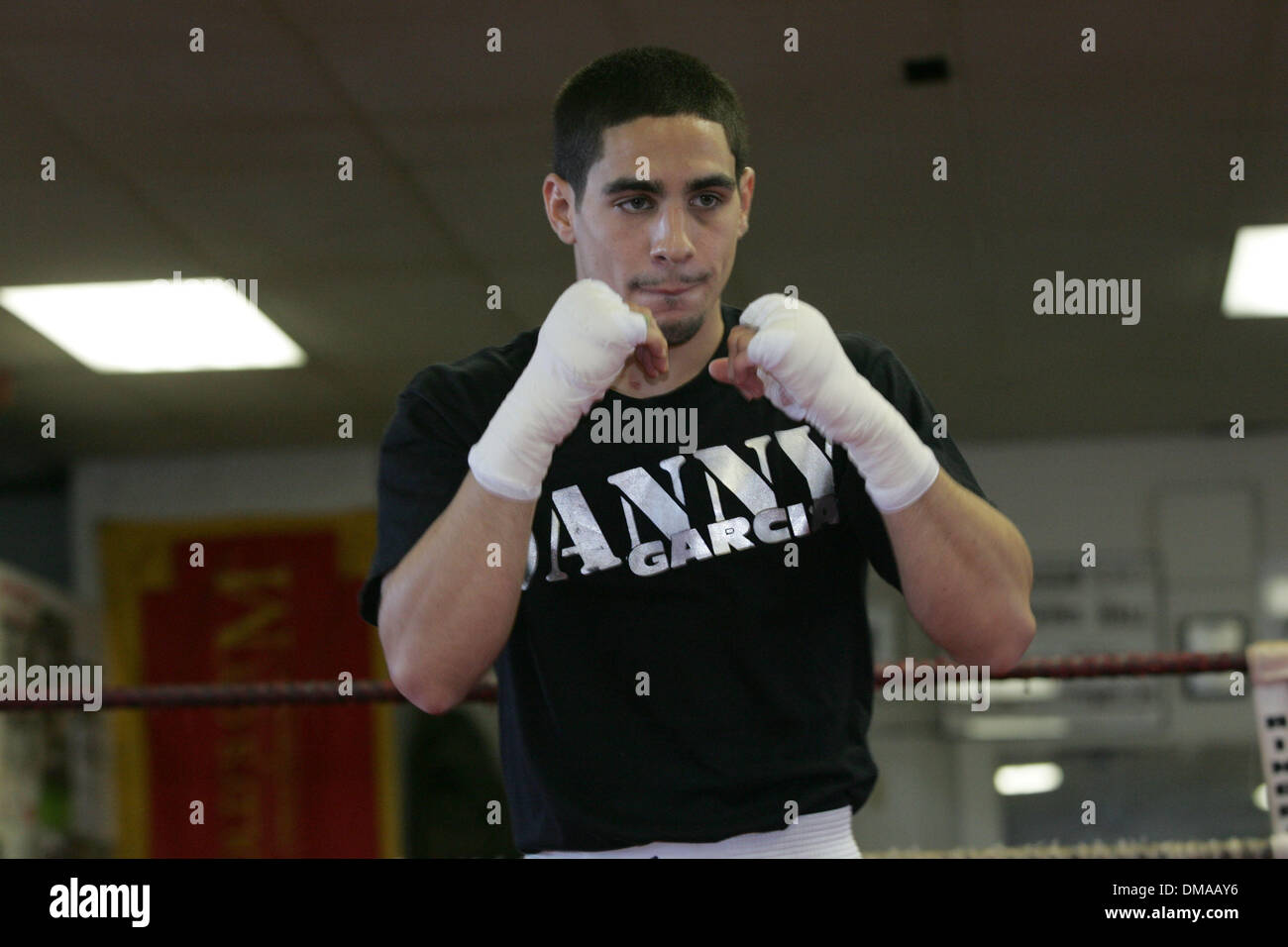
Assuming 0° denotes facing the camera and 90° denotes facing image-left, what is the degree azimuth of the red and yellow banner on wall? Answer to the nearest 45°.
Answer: approximately 0°

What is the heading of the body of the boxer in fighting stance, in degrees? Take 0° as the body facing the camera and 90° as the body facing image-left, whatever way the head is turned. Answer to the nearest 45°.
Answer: approximately 0°

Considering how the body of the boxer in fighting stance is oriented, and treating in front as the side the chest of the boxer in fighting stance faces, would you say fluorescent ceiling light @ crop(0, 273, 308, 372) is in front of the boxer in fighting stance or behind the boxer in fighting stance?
behind

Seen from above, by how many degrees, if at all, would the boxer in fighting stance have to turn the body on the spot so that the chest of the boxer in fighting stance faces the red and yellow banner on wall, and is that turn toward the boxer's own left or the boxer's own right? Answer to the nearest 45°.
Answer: approximately 180°

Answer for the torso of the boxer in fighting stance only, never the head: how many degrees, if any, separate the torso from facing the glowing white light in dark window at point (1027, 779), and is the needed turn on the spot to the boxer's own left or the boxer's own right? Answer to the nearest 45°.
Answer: approximately 180°

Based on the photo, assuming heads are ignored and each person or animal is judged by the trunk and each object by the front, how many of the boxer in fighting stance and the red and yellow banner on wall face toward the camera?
2

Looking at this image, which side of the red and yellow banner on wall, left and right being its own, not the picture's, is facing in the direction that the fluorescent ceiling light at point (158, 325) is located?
front

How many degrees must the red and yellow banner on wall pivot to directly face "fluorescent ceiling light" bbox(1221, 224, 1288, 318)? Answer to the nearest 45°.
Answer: approximately 45° to its left
